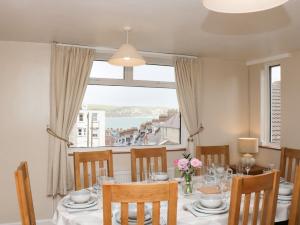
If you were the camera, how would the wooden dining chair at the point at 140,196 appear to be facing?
facing away from the viewer

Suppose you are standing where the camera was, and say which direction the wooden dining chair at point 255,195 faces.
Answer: facing away from the viewer and to the left of the viewer

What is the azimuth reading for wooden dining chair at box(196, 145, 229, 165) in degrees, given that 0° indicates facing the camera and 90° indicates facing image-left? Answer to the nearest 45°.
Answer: approximately 0°

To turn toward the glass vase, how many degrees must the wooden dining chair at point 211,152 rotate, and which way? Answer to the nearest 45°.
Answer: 0° — it already faces it

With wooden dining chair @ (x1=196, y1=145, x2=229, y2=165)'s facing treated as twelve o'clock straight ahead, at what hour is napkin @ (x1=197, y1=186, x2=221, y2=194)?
The napkin is roughly at 12 o'clock from the wooden dining chair.

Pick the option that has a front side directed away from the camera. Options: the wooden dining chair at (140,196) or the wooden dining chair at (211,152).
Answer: the wooden dining chair at (140,196)

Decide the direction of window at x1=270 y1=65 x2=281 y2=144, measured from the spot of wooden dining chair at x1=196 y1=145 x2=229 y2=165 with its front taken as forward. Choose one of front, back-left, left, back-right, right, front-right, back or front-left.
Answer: back-left

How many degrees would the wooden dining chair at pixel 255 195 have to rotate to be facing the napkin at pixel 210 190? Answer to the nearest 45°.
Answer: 0° — it already faces it

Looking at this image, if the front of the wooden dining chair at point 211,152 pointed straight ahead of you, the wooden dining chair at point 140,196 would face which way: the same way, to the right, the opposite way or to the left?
the opposite way

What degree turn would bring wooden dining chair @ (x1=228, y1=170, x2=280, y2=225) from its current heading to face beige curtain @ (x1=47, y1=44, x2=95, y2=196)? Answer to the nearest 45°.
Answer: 0° — it already faces it

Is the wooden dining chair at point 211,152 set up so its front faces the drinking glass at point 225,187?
yes
